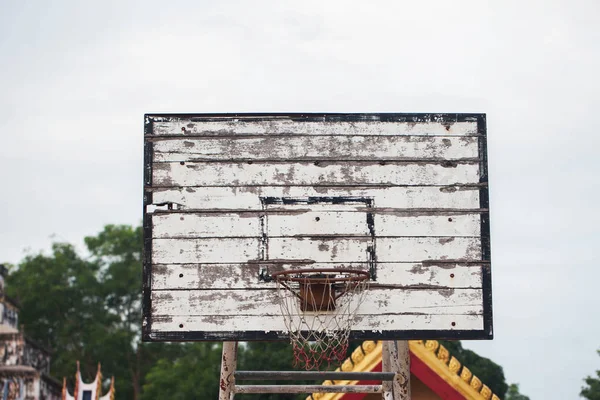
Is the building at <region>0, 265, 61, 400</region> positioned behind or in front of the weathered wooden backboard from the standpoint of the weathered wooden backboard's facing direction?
behind

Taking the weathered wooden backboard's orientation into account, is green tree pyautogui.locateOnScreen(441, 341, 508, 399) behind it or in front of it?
behind

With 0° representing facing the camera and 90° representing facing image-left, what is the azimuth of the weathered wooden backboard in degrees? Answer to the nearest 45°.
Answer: approximately 0°
